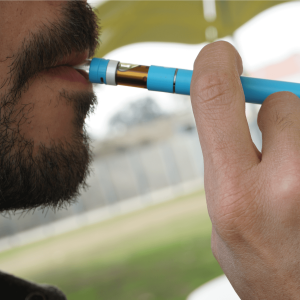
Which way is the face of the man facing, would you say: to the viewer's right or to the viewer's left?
to the viewer's right

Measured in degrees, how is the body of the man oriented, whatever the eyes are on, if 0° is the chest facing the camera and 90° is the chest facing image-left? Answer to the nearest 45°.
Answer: approximately 270°
